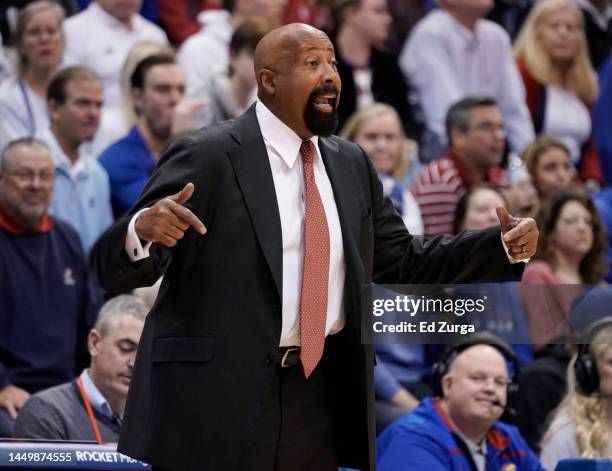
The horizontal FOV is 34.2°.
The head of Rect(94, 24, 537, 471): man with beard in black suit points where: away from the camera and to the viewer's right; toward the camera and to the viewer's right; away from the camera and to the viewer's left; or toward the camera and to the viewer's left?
toward the camera and to the viewer's right

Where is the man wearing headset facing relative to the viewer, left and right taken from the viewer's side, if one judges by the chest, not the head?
facing the viewer and to the right of the viewer

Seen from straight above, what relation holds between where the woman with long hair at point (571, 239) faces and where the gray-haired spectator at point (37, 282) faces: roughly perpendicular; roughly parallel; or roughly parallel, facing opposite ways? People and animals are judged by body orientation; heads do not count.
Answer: roughly parallel

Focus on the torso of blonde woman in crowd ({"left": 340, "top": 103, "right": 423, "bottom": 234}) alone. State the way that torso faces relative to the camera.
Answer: toward the camera

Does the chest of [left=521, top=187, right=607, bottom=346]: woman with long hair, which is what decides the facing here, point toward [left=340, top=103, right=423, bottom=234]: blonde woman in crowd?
no

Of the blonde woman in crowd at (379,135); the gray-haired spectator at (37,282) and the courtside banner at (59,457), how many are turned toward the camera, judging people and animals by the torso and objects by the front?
3

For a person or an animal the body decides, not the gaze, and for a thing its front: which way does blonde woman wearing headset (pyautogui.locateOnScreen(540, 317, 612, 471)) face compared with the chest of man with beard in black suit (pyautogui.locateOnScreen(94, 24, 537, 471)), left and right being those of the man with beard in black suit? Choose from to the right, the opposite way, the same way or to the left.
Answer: the same way

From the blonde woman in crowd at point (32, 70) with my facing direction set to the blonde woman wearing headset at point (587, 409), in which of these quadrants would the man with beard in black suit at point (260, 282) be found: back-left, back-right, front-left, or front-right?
front-right

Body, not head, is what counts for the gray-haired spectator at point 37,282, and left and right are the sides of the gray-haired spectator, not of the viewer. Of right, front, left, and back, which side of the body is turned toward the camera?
front

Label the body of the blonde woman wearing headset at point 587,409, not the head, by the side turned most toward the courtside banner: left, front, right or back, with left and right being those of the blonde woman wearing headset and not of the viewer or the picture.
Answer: right
